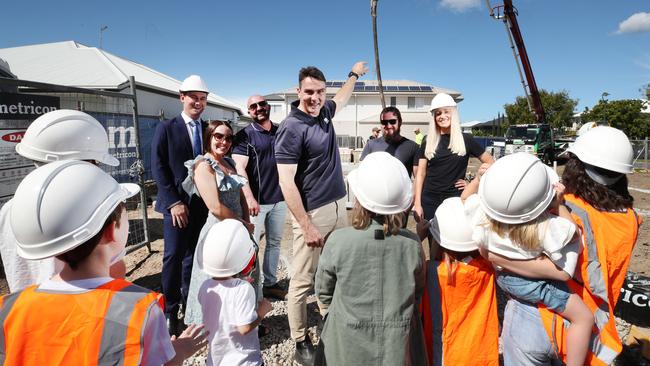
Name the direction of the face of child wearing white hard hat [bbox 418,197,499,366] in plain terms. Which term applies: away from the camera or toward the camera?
away from the camera

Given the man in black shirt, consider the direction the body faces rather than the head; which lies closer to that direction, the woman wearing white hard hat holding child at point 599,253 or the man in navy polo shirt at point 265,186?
the woman wearing white hard hat holding child

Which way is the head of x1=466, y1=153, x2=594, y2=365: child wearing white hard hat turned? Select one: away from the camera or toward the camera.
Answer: away from the camera

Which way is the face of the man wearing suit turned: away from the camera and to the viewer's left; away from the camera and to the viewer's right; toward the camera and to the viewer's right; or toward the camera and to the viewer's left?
toward the camera and to the viewer's right

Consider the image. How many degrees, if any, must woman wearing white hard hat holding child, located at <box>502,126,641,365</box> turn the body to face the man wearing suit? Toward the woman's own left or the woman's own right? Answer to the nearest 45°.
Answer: approximately 45° to the woman's own left

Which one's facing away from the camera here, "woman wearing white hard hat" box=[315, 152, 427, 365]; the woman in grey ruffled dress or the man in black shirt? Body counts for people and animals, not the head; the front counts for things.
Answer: the woman wearing white hard hat

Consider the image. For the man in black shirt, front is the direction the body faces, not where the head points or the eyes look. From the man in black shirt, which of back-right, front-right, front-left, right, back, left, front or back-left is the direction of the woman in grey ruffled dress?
front-right

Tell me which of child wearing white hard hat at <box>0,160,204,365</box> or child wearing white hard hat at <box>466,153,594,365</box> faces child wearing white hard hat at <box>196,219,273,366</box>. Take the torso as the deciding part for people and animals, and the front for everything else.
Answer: child wearing white hard hat at <box>0,160,204,365</box>

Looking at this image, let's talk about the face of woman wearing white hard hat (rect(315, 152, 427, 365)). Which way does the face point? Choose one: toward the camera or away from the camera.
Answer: away from the camera

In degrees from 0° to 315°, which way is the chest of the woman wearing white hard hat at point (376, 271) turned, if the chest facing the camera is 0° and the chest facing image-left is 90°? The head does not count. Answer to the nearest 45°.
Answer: approximately 180°

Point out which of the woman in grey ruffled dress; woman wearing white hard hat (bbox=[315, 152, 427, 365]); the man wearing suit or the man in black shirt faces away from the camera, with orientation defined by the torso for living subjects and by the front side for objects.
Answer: the woman wearing white hard hat

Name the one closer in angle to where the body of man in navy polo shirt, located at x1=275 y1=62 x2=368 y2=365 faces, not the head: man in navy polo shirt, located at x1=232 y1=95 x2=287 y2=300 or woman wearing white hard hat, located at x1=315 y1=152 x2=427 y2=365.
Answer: the woman wearing white hard hat
